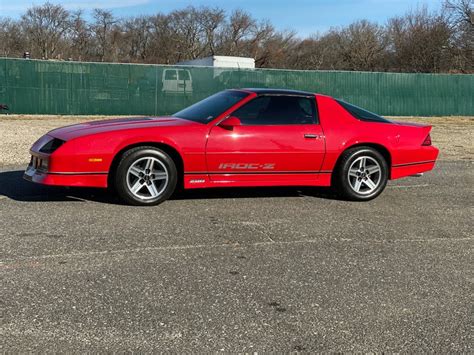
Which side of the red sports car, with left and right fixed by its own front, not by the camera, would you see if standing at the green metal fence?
right

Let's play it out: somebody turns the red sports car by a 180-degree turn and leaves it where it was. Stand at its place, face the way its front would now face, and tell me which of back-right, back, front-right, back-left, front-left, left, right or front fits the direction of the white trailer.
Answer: left

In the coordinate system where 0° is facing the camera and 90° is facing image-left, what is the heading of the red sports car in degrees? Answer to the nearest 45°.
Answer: approximately 90°
